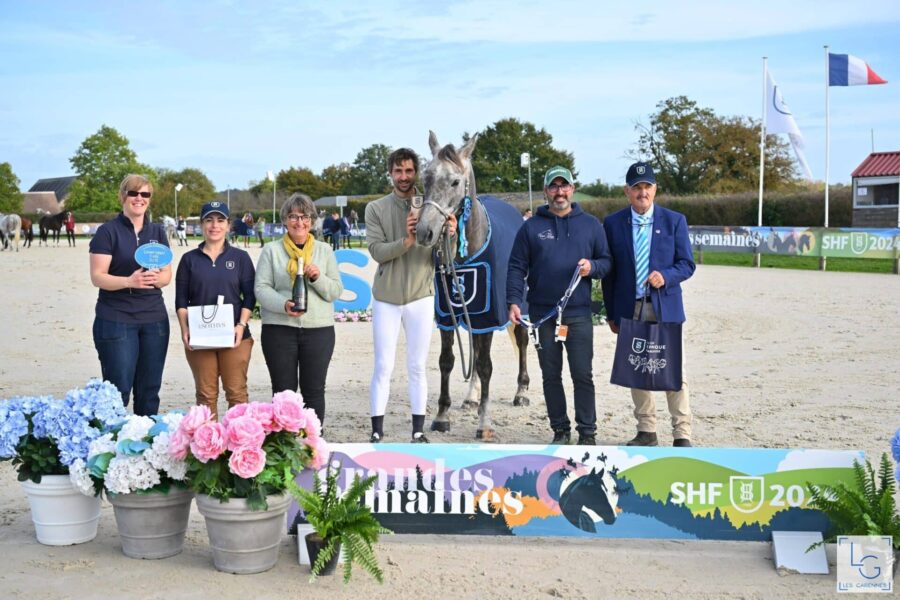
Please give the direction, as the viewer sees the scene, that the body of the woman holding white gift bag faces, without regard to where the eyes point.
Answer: toward the camera

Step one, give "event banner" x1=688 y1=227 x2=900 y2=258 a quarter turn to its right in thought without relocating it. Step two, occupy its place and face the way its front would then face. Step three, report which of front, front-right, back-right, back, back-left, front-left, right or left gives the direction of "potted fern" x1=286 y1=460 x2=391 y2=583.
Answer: left

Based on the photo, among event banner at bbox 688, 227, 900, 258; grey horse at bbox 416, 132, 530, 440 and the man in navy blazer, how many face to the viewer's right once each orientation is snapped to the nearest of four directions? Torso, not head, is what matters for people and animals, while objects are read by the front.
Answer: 0

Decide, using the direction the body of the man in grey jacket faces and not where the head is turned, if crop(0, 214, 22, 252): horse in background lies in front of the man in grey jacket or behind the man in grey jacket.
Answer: behind

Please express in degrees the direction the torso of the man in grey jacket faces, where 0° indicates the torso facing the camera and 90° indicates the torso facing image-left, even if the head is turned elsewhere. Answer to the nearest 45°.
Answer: approximately 0°

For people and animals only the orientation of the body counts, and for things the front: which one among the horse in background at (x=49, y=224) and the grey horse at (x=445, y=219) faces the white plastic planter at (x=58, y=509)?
the grey horse

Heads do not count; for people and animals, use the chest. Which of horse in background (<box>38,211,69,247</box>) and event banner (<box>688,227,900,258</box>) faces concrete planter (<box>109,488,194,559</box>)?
the event banner

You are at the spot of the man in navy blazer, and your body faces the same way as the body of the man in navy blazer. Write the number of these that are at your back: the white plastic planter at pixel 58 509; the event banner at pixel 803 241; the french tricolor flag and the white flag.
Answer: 3

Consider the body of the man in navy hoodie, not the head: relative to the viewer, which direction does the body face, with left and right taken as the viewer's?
facing the viewer

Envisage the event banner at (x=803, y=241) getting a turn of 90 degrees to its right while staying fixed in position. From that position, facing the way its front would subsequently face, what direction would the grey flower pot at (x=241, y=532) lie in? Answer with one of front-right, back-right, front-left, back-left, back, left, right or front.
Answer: left
